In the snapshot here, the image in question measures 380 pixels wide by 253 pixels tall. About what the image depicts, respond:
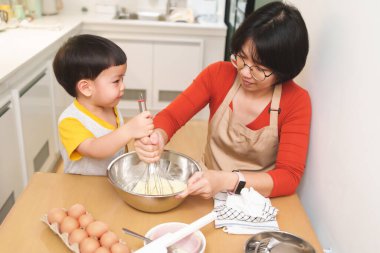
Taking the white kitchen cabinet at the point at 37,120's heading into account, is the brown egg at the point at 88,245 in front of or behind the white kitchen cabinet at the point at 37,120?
in front

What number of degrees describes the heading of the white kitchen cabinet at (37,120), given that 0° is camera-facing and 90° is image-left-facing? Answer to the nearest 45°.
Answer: approximately 315°

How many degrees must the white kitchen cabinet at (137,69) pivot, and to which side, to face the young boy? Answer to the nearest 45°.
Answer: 0° — it already faces them

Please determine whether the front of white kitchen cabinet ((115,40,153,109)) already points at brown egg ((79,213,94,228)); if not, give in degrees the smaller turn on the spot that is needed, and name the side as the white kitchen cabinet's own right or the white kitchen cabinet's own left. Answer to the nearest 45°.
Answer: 0° — it already faces it

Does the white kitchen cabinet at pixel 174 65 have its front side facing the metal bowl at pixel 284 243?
yes

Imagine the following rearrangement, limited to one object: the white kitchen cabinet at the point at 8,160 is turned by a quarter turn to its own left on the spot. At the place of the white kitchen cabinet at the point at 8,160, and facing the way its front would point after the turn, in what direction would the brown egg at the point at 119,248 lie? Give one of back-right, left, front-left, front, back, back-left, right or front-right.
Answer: back

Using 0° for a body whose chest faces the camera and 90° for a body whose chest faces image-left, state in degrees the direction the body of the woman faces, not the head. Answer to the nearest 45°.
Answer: approximately 45°

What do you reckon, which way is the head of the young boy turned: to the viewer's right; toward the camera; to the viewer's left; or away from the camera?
to the viewer's right

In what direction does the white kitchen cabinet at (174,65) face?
toward the camera

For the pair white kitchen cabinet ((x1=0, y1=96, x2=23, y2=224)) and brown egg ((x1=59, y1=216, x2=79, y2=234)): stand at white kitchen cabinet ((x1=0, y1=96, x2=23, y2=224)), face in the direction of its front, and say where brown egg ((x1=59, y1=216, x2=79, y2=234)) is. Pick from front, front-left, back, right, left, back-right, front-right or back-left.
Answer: right

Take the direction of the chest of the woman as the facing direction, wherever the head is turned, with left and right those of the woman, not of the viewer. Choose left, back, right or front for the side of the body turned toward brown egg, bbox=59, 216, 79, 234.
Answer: front

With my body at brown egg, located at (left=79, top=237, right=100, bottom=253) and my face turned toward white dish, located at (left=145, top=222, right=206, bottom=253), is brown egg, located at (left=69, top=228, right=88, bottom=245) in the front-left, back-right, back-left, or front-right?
back-left

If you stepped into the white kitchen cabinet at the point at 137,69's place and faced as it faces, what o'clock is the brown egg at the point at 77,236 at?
The brown egg is roughly at 12 o'clock from the white kitchen cabinet.

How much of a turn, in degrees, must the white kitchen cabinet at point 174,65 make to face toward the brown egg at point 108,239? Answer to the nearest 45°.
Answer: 0° — it already faces it

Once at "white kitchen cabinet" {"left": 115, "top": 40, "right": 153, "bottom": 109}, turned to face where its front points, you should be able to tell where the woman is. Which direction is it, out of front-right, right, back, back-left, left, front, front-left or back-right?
front

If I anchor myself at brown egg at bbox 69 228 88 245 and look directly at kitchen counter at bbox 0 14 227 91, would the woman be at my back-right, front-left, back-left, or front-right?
front-right

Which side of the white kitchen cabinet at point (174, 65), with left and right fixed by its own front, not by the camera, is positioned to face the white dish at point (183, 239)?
front

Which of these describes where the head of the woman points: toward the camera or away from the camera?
toward the camera

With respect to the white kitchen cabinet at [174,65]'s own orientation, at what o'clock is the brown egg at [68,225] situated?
The brown egg is roughly at 12 o'clock from the white kitchen cabinet.

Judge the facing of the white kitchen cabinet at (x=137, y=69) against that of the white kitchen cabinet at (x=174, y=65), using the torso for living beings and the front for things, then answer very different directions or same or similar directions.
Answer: same or similar directions

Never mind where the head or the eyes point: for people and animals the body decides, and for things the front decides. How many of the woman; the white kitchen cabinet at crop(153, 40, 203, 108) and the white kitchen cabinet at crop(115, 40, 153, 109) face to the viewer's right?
0

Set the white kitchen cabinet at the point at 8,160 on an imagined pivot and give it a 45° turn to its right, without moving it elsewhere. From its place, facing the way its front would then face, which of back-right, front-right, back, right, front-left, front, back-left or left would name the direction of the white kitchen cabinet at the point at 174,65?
left
